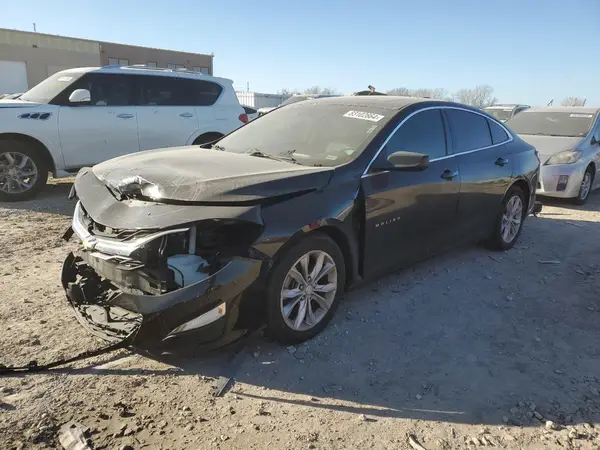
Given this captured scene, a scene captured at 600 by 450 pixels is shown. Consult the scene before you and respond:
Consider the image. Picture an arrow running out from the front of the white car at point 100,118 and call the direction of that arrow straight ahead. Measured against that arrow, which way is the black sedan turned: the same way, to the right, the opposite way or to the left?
the same way

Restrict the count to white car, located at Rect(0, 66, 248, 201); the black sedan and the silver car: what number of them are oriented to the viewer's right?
0

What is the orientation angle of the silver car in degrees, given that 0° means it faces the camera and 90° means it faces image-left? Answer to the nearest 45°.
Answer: approximately 45°

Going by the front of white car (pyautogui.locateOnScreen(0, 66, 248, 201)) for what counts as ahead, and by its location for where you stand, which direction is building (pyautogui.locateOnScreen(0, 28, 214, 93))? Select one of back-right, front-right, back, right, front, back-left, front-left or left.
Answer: right

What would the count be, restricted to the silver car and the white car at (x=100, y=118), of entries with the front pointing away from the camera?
0

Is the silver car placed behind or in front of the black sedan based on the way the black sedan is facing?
behind

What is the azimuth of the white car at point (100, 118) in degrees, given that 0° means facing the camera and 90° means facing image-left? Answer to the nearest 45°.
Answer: approximately 90°

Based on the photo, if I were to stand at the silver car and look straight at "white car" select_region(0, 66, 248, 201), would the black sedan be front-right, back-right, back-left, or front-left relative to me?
front-left

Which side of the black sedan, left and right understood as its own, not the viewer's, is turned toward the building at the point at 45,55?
right

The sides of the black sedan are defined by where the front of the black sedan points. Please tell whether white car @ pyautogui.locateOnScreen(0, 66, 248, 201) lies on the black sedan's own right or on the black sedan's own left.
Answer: on the black sedan's own right

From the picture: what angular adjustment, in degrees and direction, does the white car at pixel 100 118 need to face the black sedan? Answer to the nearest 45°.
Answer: approximately 90° to its left

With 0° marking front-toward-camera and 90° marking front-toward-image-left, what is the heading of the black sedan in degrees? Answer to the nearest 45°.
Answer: approximately 45°

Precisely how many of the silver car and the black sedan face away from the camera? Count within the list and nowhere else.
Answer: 0
